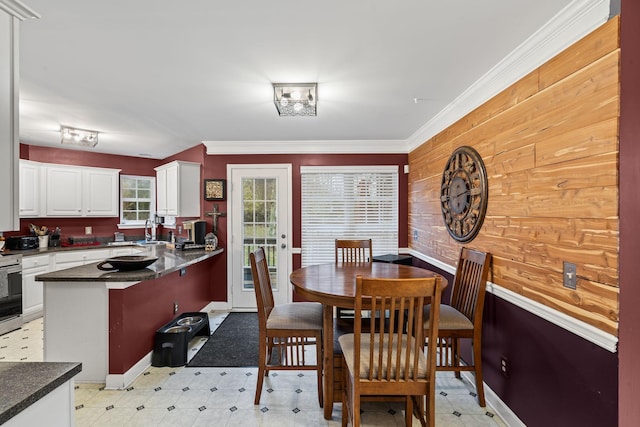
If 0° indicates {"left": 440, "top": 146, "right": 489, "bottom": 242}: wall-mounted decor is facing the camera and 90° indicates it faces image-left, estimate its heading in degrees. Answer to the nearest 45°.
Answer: approximately 45°

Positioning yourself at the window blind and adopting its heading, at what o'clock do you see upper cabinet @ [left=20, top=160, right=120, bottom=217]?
The upper cabinet is roughly at 3 o'clock from the window blind.

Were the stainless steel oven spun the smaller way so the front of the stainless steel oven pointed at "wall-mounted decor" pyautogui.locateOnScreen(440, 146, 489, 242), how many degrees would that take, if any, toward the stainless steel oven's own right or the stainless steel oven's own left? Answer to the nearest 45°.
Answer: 0° — it already faces it

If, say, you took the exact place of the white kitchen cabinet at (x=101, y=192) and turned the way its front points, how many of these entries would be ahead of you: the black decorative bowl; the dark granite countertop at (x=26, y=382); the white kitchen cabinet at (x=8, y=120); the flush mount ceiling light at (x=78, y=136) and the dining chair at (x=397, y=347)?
5

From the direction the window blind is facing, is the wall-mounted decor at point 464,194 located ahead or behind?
ahead

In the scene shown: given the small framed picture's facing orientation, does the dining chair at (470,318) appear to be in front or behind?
in front

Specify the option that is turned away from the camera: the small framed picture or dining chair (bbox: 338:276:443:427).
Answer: the dining chair

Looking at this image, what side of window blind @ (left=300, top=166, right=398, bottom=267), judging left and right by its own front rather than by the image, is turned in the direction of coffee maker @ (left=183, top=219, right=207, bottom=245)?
right

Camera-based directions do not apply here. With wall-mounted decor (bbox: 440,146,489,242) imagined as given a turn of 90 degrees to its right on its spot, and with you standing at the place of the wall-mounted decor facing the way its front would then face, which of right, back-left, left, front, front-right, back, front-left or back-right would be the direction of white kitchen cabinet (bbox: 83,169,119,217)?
front-left

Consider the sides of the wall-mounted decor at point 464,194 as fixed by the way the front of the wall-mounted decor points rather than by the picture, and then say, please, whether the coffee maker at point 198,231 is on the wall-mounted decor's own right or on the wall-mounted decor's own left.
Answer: on the wall-mounted decor's own right

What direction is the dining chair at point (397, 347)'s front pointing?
away from the camera

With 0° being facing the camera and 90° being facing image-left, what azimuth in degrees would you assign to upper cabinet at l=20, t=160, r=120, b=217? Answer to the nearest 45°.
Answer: approximately 315°

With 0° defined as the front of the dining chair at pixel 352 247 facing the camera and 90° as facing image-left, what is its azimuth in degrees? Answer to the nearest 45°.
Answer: approximately 0°
